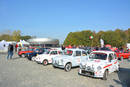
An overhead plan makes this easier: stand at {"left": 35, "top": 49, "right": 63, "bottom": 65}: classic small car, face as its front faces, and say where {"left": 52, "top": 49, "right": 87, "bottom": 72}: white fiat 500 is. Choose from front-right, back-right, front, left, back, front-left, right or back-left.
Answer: left

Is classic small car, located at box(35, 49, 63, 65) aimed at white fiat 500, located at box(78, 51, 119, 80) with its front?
no

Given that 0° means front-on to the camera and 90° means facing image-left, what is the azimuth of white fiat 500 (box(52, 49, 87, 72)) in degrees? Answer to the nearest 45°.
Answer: approximately 45°

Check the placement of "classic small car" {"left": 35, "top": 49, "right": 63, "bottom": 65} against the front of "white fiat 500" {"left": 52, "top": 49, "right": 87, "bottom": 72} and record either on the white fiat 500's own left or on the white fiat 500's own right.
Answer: on the white fiat 500's own right

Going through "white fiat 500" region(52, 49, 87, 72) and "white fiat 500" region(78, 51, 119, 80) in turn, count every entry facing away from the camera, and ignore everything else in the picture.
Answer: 0

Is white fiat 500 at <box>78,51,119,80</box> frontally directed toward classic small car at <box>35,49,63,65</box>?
no

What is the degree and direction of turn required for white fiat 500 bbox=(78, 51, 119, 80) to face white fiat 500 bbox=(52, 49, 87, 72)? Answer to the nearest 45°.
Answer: approximately 90° to its right

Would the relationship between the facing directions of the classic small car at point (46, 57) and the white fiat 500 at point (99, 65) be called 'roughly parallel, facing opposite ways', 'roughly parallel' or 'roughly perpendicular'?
roughly parallel

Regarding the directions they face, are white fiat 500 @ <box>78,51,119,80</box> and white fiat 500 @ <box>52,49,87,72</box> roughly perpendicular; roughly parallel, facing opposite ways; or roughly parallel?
roughly parallel

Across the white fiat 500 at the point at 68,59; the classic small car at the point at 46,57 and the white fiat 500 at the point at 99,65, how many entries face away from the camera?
0

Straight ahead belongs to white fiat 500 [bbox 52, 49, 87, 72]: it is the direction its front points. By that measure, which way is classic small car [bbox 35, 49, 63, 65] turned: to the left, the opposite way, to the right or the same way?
the same way
